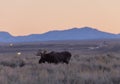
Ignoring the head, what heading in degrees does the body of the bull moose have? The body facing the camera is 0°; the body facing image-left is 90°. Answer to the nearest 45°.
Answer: approximately 90°
